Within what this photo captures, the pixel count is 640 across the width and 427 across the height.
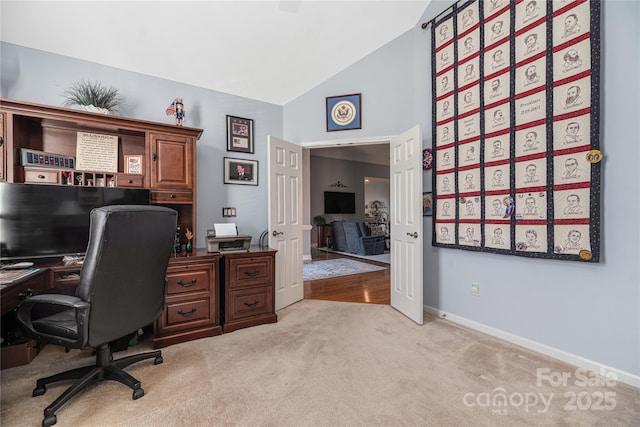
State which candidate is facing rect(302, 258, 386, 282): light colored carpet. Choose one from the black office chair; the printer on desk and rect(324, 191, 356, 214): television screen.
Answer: the television screen

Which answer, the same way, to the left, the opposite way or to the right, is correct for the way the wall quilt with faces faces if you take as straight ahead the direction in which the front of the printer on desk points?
to the right

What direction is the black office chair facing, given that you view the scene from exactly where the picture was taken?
facing away from the viewer and to the left of the viewer

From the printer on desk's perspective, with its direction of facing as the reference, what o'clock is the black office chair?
The black office chair is roughly at 1 o'clock from the printer on desk.

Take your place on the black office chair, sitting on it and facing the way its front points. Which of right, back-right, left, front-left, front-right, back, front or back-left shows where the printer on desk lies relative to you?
right

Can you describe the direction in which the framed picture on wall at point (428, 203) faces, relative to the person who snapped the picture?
facing the viewer and to the left of the viewer

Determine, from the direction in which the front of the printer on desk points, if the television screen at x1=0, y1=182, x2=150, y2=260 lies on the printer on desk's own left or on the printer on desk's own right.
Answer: on the printer on desk's own right

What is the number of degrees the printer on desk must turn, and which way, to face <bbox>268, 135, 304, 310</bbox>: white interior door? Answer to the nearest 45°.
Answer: approximately 135° to its left

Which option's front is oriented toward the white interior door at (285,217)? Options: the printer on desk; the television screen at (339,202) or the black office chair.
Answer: the television screen

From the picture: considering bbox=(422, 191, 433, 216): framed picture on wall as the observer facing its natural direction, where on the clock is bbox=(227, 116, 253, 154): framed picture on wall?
bbox=(227, 116, 253, 154): framed picture on wall is roughly at 1 o'clock from bbox=(422, 191, 433, 216): framed picture on wall.

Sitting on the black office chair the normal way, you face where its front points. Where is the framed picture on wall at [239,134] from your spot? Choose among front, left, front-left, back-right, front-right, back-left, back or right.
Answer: right

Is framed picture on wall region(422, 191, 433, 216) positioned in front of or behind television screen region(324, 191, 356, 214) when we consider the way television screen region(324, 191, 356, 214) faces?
in front

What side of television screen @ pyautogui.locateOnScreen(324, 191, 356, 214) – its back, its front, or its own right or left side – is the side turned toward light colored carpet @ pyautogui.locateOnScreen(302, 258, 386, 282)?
front

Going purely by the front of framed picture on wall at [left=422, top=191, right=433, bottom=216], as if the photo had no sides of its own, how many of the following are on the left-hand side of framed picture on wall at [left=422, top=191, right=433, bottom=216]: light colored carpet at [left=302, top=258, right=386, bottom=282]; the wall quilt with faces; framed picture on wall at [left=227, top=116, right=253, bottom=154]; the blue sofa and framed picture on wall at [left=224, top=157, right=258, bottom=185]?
1

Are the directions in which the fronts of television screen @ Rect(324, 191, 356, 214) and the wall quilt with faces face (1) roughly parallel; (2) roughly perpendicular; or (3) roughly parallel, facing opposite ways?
roughly perpendicular
